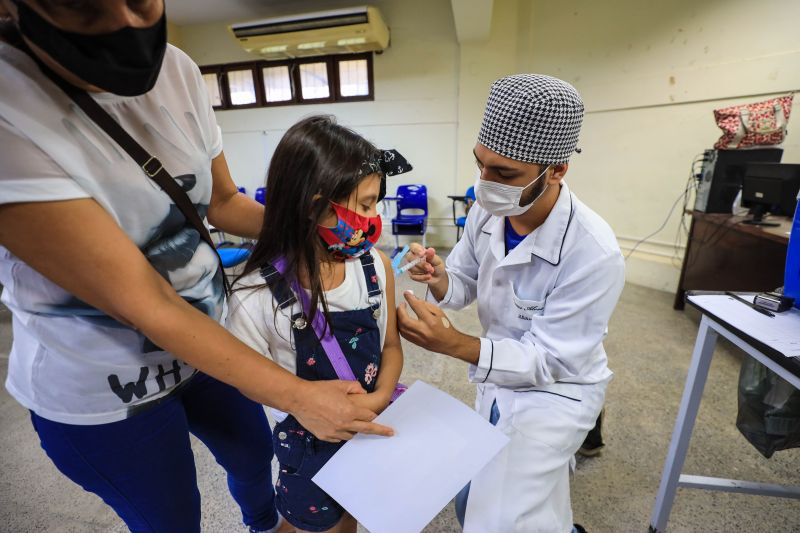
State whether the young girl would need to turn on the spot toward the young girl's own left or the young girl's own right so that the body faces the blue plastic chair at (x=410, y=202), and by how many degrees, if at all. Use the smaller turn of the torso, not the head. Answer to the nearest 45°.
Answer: approximately 135° to the young girl's own left

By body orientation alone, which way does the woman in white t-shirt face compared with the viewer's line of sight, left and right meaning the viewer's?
facing the viewer and to the right of the viewer

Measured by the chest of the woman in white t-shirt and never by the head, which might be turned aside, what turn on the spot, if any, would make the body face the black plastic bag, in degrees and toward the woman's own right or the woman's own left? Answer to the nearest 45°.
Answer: approximately 45° to the woman's own left

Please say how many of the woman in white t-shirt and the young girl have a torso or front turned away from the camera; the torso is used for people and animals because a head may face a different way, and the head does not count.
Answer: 0

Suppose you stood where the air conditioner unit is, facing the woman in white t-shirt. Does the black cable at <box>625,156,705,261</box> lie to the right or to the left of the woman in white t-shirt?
left

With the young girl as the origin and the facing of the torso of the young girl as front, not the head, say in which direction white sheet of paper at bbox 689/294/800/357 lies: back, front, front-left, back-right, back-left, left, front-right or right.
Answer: front-left

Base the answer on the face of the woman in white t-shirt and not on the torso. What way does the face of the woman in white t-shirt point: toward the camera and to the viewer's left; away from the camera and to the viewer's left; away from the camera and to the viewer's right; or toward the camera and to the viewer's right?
toward the camera and to the viewer's right

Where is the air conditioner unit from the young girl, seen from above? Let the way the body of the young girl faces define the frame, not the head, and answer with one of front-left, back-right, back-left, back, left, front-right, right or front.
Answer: back-left

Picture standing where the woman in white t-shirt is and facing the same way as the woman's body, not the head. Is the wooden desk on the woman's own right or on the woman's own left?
on the woman's own left

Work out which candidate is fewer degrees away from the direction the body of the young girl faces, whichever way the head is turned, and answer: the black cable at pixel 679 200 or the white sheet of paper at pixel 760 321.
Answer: the white sheet of paper
